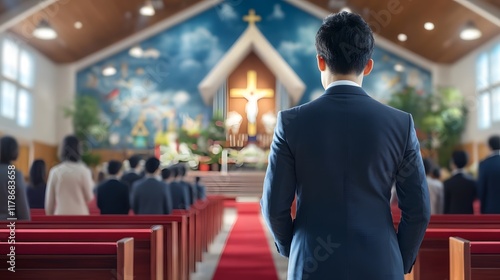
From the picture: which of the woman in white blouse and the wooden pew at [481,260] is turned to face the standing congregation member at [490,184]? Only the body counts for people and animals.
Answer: the wooden pew

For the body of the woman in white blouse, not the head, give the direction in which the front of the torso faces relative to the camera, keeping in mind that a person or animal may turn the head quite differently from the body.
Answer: away from the camera

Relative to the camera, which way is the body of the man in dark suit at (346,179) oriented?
away from the camera

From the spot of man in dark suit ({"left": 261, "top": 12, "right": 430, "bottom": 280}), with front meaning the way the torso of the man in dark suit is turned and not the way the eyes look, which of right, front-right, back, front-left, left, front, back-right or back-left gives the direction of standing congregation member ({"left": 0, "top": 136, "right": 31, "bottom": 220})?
front-left

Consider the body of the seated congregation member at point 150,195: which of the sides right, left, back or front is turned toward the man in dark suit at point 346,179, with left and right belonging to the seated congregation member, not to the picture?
back

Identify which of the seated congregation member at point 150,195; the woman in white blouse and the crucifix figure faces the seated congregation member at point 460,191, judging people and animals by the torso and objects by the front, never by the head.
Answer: the crucifix figure

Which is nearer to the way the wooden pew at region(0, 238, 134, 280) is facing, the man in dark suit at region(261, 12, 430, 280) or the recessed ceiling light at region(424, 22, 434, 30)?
the recessed ceiling light

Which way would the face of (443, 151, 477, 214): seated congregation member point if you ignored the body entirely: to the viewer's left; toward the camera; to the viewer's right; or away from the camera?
away from the camera

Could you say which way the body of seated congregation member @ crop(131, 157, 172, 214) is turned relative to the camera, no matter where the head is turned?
away from the camera

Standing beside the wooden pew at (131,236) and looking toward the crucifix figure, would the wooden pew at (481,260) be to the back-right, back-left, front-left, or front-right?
back-right

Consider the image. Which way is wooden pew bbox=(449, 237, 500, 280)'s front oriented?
away from the camera

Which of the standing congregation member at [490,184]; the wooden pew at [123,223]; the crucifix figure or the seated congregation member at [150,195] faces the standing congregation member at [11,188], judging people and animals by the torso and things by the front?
the crucifix figure

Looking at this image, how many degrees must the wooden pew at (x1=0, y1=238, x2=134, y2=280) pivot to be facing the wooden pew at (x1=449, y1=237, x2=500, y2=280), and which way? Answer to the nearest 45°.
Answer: approximately 90° to its right

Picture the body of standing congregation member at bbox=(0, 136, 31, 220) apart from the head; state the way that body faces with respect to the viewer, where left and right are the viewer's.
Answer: facing away from the viewer
